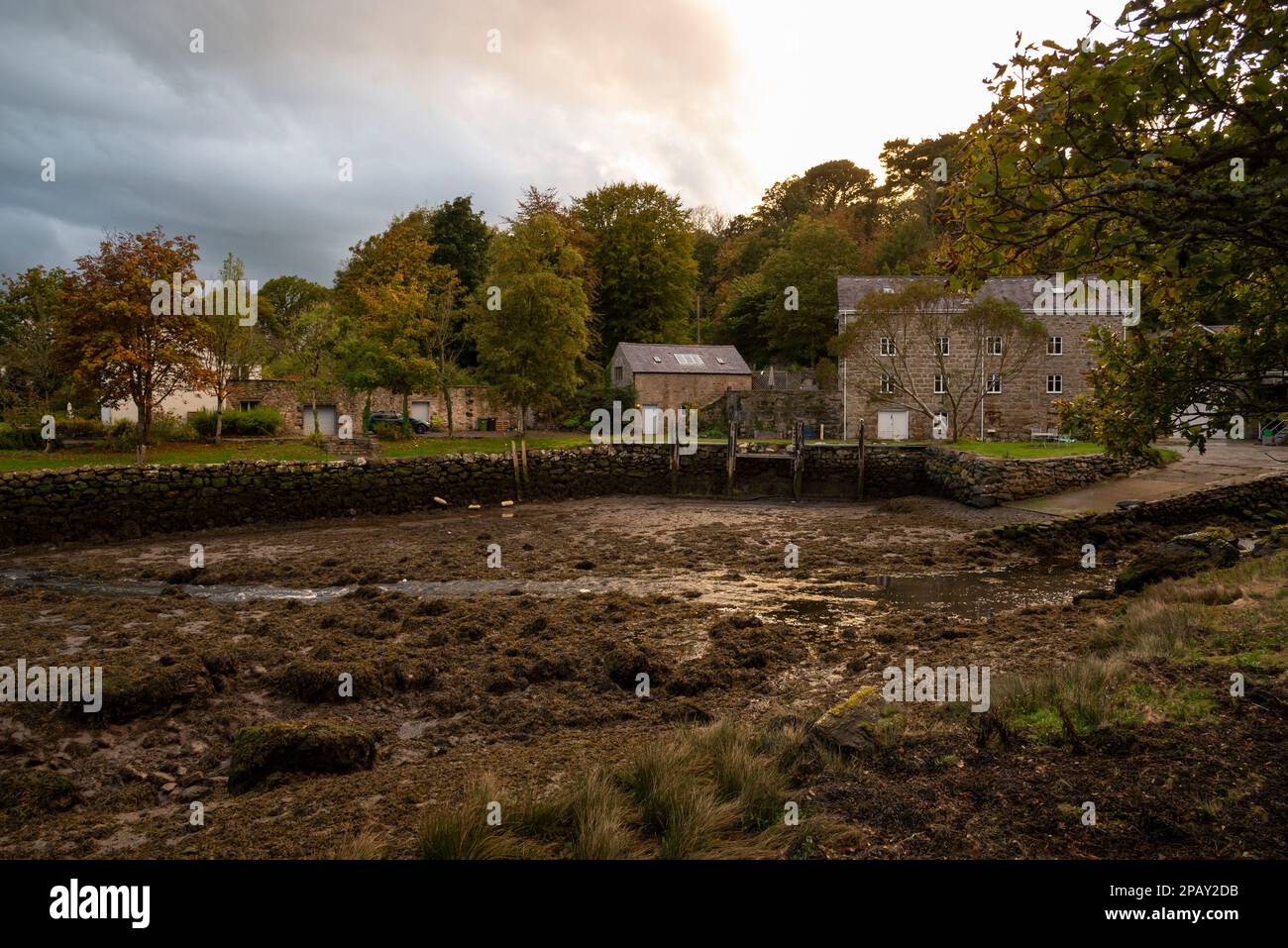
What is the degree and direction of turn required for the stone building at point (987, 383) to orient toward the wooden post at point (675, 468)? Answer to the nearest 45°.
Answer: approximately 45° to its right

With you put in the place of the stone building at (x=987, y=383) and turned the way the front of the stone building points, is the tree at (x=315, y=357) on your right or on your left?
on your right

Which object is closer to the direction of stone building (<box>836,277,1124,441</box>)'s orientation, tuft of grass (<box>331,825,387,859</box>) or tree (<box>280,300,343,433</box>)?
the tuft of grass

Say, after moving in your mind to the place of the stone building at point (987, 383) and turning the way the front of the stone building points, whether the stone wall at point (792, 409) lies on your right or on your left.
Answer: on your right

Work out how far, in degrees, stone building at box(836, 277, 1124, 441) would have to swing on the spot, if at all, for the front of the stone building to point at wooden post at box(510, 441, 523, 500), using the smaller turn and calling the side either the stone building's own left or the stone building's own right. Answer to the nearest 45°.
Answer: approximately 45° to the stone building's own right

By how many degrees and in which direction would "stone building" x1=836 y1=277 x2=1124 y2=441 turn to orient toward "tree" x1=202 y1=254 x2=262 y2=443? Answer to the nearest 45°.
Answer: approximately 45° to its right

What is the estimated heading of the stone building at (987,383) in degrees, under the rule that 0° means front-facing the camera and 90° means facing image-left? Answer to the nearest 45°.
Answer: approximately 0°

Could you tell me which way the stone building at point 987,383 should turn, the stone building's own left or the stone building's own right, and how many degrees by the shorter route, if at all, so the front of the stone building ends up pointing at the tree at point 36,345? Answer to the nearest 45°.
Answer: approximately 45° to the stone building's own right

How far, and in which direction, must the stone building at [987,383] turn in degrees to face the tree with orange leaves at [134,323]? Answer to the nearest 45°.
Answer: approximately 45° to its right

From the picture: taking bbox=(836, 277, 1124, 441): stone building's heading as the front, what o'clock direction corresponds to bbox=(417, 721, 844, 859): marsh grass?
The marsh grass is roughly at 12 o'clock from the stone building.

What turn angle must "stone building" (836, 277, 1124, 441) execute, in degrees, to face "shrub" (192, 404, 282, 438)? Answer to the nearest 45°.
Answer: approximately 45° to its right

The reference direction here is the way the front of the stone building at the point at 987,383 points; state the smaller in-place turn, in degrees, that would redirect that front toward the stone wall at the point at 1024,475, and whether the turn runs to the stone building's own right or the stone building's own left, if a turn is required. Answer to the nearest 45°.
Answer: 0° — it already faces it
